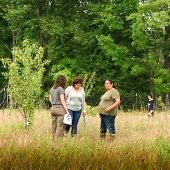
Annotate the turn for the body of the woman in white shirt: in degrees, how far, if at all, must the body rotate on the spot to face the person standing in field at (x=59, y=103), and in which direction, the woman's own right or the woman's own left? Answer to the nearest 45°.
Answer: approximately 45° to the woman's own right

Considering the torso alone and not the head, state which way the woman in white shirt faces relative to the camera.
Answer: toward the camera

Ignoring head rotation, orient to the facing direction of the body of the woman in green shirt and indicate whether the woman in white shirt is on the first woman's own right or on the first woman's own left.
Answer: on the first woman's own right

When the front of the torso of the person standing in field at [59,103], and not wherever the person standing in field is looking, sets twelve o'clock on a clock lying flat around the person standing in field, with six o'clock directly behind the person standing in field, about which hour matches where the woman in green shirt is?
The woman in green shirt is roughly at 1 o'clock from the person standing in field.

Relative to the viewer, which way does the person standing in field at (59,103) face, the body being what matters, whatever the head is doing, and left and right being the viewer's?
facing away from the viewer and to the right of the viewer

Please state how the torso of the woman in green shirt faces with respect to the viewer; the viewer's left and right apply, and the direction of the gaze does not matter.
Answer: facing the viewer and to the left of the viewer

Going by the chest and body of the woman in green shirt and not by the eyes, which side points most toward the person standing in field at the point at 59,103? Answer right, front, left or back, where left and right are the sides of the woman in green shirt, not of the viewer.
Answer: front

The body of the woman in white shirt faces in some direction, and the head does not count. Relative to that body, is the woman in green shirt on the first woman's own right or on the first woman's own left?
on the first woman's own left

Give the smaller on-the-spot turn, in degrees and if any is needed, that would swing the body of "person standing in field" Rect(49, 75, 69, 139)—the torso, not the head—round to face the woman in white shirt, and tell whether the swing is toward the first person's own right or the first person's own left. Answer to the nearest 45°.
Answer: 0° — they already face them

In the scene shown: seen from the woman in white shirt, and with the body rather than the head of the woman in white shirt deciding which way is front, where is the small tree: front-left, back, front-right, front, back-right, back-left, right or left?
back-right

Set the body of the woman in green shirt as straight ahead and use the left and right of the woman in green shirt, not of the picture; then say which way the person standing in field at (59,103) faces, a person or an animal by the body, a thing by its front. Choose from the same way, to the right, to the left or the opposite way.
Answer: the opposite way

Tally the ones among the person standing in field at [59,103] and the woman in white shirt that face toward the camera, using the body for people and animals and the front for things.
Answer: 1
